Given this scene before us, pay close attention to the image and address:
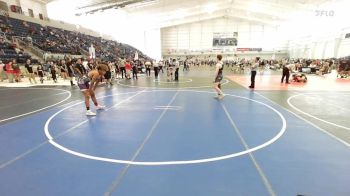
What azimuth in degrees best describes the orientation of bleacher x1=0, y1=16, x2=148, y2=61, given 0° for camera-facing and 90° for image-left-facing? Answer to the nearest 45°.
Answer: approximately 315°

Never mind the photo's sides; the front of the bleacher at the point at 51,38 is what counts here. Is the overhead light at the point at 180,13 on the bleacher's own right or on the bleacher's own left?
on the bleacher's own left
